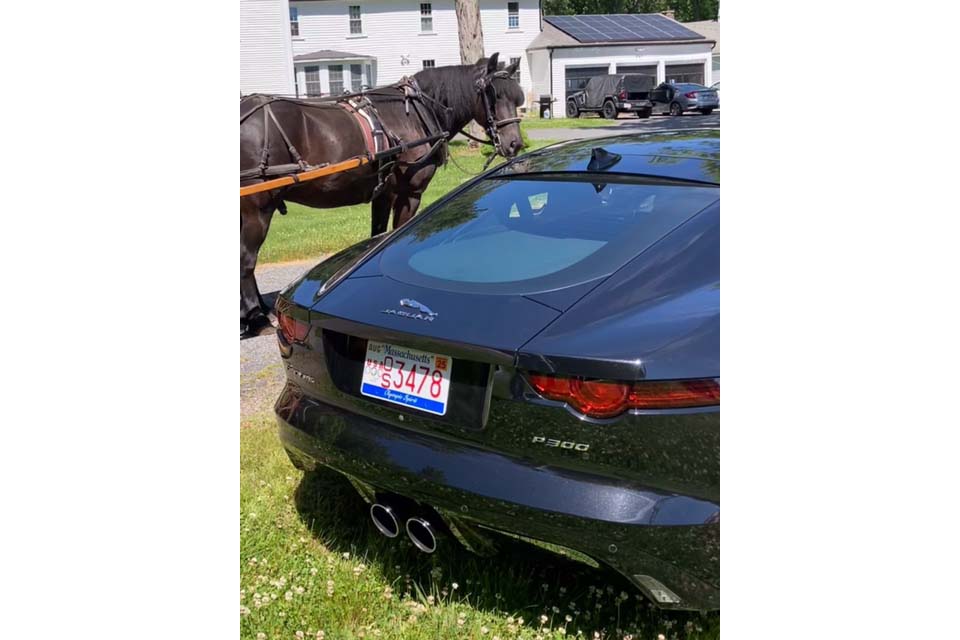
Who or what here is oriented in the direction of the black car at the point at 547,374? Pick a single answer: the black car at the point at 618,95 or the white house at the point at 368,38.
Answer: the white house

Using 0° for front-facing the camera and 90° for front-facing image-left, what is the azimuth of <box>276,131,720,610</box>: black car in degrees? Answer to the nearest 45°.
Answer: approximately 225°

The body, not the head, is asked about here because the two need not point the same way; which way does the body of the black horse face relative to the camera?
to the viewer's right

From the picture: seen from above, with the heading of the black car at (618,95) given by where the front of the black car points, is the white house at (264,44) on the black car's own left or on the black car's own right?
on the black car's own left

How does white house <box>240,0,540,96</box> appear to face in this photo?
toward the camera

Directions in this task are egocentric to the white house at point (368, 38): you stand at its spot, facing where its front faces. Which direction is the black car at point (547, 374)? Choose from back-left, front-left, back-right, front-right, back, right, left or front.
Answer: front

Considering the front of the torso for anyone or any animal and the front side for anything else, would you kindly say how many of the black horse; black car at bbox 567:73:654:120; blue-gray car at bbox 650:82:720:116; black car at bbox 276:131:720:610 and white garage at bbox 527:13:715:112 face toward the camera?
1
